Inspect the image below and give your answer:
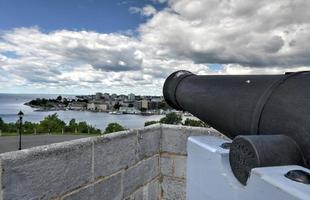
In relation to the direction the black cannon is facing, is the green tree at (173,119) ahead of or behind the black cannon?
ahead

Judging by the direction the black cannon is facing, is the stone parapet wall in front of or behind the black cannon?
in front

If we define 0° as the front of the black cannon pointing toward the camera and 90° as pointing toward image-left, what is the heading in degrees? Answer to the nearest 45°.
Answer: approximately 135°
